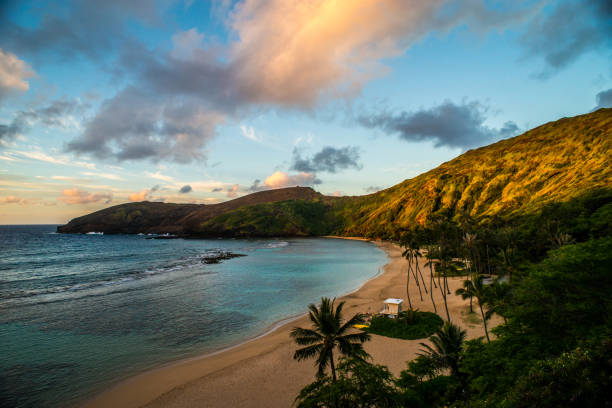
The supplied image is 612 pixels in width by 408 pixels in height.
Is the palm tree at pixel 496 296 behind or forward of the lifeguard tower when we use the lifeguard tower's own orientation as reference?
behind

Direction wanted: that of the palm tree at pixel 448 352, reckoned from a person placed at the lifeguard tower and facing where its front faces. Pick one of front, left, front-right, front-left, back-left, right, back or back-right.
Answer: left

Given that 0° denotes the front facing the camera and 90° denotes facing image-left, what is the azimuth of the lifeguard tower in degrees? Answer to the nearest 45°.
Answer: approximately 90°
